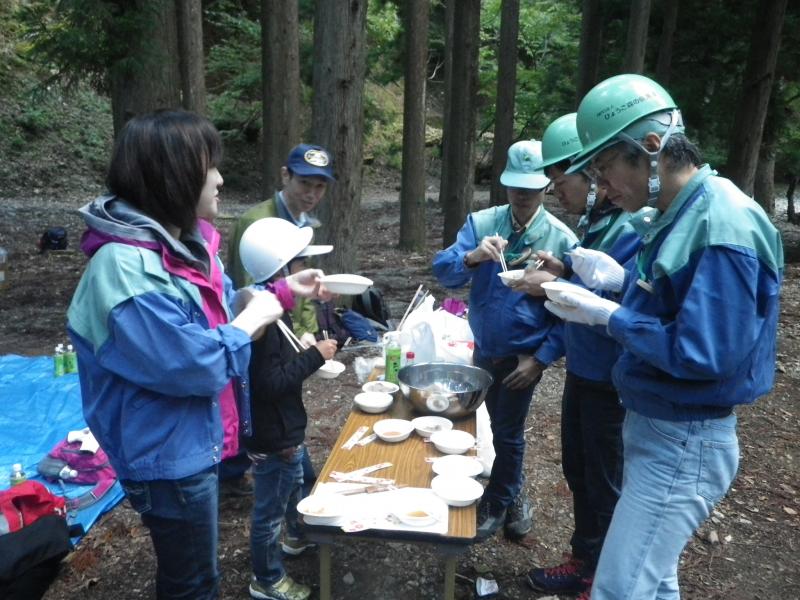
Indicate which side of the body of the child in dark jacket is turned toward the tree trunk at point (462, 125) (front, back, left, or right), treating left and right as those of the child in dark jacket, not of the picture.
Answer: left

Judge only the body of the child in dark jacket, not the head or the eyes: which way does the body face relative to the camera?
to the viewer's right

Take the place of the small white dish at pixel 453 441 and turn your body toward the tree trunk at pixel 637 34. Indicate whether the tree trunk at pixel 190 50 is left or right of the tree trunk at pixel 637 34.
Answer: left

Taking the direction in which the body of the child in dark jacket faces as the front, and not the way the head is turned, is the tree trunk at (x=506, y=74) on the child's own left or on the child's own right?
on the child's own left

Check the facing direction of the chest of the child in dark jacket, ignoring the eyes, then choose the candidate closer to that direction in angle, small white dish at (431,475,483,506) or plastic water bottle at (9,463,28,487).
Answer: the small white dish

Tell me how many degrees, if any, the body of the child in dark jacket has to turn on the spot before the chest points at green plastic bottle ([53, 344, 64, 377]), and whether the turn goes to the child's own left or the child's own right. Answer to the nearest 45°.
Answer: approximately 135° to the child's own left
